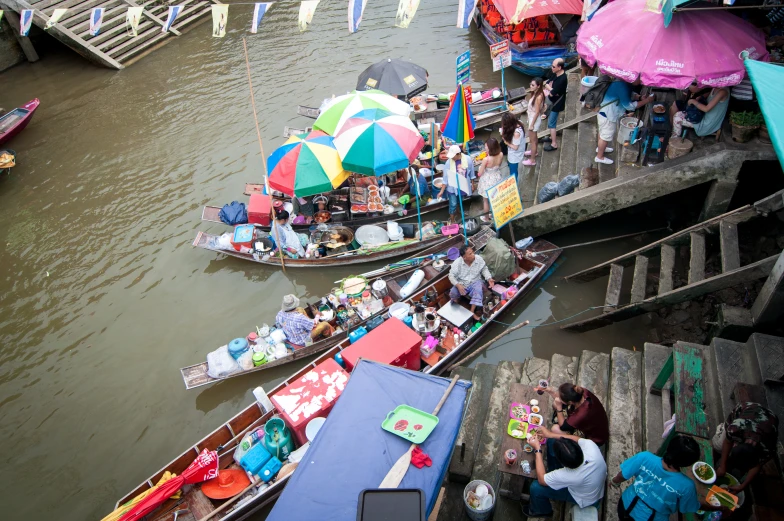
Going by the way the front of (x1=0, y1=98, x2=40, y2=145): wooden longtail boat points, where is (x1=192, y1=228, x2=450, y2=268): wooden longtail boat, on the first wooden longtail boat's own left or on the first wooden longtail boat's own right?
on the first wooden longtail boat's own right

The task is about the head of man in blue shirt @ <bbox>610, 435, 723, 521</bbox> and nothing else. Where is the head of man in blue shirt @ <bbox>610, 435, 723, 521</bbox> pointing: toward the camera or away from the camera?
away from the camera

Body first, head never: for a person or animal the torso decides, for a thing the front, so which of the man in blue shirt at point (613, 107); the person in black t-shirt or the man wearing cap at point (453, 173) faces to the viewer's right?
the man in blue shirt

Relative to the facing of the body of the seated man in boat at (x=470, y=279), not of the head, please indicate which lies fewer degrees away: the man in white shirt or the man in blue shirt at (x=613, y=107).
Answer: the man in white shirt

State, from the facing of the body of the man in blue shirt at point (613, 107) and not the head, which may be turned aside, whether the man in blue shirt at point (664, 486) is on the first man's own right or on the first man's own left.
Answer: on the first man's own right
